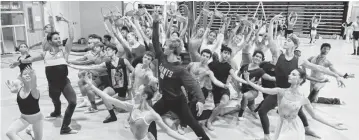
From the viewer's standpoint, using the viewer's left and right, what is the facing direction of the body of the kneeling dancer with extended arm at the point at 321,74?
facing the viewer and to the left of the viewer

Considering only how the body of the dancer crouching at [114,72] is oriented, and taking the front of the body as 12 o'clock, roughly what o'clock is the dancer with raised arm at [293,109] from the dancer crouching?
The dancer with raised arm is roughly at 9 o'clock from the dancer crouching.

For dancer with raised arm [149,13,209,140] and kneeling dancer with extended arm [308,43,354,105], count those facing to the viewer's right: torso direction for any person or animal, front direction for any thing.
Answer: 0

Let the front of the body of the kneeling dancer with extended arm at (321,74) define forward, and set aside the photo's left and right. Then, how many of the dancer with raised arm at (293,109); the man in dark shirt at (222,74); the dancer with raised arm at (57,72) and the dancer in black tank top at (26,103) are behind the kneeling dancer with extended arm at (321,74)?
0

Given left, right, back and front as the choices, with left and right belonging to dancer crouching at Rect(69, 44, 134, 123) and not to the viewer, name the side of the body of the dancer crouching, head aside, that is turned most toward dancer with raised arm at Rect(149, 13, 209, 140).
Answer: left

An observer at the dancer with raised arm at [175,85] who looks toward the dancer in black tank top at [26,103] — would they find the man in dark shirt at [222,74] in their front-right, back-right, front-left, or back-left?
back-right

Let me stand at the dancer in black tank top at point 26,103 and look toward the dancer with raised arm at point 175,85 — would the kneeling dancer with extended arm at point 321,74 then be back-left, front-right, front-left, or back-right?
front-left

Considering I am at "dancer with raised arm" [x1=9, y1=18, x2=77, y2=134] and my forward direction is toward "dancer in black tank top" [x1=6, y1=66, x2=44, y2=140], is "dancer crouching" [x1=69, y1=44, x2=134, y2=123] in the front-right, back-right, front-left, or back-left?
back-left

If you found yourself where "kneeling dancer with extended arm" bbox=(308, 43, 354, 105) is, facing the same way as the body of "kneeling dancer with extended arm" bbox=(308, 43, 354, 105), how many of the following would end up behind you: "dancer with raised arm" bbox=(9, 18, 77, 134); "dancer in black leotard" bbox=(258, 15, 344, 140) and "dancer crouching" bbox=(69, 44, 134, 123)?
0

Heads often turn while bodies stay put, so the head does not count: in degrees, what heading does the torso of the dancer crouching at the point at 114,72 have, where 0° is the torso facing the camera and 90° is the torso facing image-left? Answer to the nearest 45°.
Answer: approximately 45°

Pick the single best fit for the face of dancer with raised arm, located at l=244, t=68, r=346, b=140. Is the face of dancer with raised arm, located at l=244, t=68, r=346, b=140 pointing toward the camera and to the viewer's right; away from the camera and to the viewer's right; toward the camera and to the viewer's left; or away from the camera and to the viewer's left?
toward the camera and to the viewer's left

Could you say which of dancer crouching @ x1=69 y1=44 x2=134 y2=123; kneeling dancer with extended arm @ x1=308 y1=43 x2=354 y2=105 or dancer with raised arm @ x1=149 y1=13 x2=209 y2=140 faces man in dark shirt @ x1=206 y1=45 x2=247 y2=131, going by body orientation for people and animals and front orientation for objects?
kneeling dancer with extended arm @ x1=308 y1=43 x2=354 y2=105
